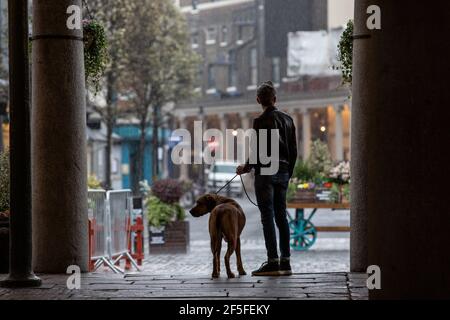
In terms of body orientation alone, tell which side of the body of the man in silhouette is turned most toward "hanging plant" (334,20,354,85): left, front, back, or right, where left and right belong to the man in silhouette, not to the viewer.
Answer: right

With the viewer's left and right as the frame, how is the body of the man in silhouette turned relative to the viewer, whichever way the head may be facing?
facing away from the viewer and to the left of the viewer

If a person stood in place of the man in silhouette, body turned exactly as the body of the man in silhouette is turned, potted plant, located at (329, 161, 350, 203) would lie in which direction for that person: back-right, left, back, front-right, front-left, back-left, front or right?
front-right

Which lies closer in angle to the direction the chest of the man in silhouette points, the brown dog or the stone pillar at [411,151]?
the brown dog

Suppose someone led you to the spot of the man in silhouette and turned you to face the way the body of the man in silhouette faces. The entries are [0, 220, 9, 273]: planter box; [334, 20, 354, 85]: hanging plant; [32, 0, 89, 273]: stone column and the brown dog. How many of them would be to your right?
1

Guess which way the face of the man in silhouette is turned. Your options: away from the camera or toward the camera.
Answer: away from the camera

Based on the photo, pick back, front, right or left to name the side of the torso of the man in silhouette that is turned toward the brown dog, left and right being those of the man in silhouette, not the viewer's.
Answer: left

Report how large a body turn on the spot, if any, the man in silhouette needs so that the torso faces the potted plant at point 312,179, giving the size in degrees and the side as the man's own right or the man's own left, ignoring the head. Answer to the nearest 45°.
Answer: approximately 45° to the man's own right
